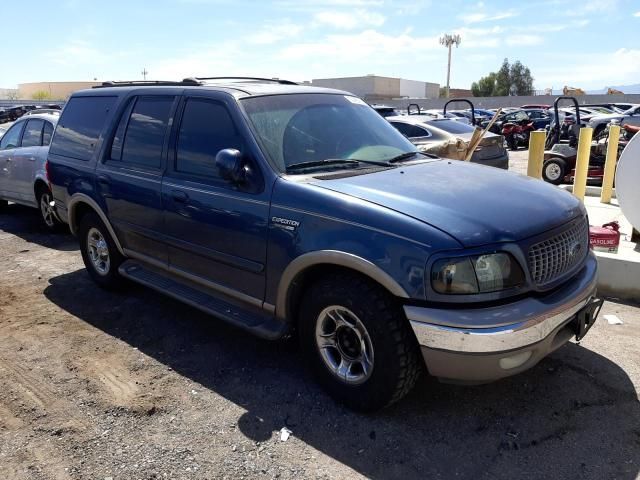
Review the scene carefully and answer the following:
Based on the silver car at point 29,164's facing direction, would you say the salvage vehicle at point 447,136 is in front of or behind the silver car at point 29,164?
behind

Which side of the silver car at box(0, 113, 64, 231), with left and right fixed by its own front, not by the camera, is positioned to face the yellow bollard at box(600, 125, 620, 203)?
back

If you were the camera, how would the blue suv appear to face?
facing the viewer and to the right of the viewer

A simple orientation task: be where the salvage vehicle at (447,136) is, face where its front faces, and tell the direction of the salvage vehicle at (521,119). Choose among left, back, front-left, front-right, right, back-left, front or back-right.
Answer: front-right

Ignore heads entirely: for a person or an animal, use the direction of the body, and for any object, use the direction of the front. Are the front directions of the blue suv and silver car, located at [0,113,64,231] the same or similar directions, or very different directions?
very different directions

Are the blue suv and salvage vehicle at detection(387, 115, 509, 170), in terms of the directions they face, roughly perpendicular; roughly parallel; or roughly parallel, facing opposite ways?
roughly parallel, facing opposite ways

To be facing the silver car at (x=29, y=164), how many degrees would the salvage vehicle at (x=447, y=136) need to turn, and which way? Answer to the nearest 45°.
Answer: approximately 90° to its left

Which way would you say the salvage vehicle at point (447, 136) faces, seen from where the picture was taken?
facing away from the viewer and to the left of the viewer

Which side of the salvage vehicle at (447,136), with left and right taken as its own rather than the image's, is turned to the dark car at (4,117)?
front

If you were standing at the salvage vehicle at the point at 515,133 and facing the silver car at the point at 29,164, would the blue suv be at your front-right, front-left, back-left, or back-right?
front-left

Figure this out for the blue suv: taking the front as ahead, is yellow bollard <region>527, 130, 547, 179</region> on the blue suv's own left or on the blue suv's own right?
on the blue suv's own left

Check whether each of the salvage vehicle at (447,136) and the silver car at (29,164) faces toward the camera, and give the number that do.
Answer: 0

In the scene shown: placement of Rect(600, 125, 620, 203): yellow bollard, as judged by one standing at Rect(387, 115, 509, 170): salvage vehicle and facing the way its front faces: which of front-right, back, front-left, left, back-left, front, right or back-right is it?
back

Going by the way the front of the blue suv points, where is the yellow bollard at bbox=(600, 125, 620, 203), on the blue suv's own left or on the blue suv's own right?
on the blue suv's own left

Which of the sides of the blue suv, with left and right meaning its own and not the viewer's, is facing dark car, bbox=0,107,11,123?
back

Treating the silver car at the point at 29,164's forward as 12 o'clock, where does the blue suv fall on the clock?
The blue suv is roughly at 7 o'clock from the silver car.

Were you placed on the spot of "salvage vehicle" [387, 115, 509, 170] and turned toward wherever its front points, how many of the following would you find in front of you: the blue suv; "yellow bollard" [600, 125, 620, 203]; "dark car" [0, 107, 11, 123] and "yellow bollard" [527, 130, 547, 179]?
1
